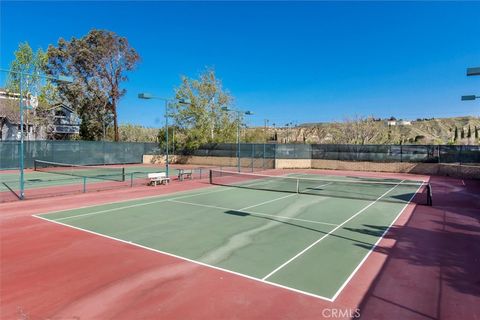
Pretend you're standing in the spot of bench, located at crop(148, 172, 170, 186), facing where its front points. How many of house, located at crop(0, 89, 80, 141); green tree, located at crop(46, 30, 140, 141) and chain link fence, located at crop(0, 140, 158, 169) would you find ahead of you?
0

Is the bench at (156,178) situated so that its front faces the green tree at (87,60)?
no

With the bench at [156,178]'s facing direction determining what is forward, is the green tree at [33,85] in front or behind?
behind

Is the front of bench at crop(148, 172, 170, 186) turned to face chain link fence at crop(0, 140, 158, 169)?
no

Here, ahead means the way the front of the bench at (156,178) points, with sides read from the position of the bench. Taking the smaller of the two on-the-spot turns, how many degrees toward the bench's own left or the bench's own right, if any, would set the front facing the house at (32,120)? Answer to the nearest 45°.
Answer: approximately 180°

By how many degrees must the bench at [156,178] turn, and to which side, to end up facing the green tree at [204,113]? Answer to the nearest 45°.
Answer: approximately 135° to its left

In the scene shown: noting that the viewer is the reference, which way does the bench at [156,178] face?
facing the viewer and to the right of the viewer

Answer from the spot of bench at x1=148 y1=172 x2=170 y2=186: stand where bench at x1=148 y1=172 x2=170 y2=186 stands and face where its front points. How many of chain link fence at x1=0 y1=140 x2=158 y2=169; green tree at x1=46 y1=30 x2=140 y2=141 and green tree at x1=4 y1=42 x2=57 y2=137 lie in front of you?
0

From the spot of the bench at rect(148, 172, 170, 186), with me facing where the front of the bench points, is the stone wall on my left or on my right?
on my left

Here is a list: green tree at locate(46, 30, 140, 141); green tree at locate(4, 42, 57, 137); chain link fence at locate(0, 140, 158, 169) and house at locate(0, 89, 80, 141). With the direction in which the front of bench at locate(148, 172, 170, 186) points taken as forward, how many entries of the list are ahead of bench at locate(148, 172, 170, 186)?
0

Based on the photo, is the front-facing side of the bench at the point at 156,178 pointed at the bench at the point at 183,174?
no

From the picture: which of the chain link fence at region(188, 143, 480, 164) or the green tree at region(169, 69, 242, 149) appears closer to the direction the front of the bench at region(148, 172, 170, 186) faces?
the chain link fence

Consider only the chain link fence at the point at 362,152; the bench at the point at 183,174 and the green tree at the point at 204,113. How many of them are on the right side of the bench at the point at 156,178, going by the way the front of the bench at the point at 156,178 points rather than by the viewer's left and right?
0
